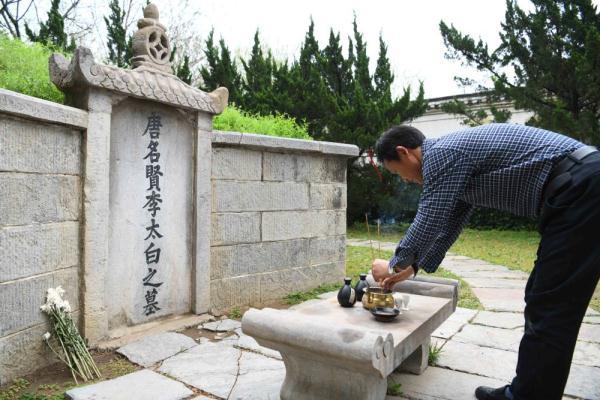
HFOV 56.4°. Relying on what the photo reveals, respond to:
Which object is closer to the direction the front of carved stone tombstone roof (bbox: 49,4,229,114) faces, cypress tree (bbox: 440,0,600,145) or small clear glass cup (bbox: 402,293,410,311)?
the small clear glass cup

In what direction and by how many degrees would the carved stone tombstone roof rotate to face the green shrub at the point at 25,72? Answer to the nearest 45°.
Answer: approximately 180°

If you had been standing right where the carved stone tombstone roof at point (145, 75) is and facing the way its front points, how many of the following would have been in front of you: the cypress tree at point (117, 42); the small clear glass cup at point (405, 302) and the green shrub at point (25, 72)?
1

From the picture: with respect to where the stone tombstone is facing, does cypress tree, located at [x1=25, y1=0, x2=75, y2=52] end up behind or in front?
behind

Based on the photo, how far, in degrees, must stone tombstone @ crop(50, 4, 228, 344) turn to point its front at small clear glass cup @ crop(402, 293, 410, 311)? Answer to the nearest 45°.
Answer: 0° — it already faces it

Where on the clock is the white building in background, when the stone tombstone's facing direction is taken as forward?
The white building in background is roughly at 9 o'clock from the stone tombstone.

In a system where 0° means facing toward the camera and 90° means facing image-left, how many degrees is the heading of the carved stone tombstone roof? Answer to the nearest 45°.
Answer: approximately 315°

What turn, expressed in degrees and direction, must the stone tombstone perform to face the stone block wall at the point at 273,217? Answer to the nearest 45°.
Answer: approximately 90° to its left

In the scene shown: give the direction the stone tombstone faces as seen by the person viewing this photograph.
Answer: facing the viewer and to the right of the viewer

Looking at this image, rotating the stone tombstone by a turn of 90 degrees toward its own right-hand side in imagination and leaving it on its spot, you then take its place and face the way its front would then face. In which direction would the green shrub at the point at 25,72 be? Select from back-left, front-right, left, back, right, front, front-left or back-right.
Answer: right

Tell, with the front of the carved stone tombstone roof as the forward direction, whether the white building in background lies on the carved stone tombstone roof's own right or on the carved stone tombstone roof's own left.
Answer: on the carved stone tombstone roof's own left

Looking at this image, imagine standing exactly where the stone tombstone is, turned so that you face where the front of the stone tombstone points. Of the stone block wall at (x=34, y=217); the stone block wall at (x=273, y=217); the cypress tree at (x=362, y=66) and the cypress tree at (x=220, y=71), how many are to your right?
1

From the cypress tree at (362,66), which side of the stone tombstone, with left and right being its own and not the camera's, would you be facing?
left
